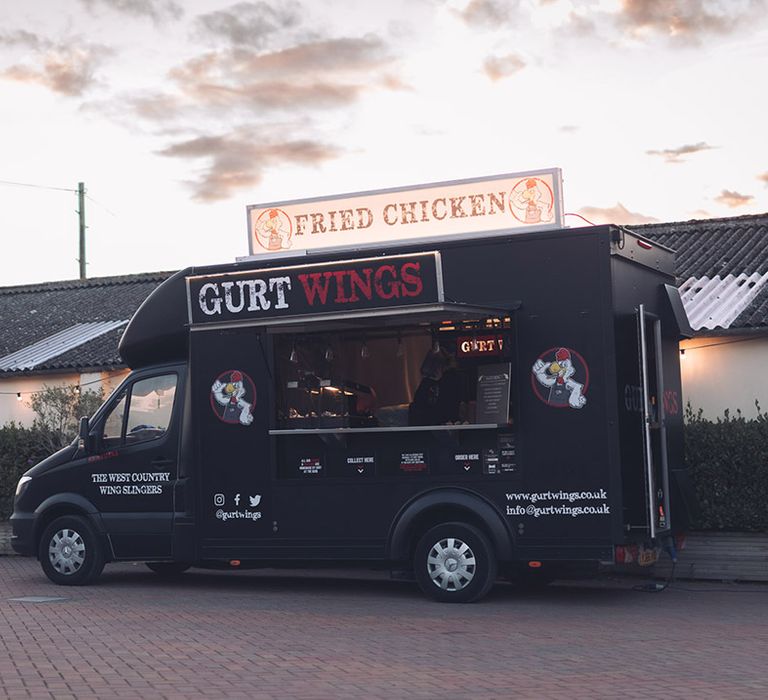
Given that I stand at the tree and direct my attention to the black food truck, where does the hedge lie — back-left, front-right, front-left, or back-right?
front-left

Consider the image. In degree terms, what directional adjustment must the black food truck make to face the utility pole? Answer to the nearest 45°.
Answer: approximately 90° to its right

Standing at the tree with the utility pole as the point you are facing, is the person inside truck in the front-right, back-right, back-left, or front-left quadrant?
back-right

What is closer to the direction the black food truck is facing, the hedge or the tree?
the tree

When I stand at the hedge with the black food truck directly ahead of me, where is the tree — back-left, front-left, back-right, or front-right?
front-right

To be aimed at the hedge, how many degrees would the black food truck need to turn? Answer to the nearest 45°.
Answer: approximately 180°

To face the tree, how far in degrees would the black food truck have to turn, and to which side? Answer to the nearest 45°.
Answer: approximately 45° to its right

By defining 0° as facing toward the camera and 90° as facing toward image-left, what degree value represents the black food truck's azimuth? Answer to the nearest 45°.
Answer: approximately 90°
